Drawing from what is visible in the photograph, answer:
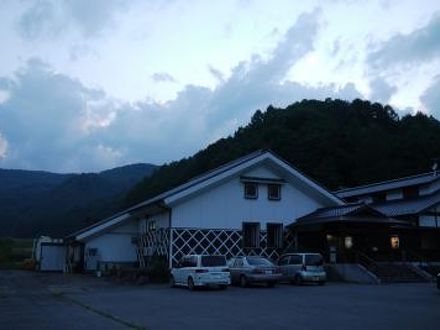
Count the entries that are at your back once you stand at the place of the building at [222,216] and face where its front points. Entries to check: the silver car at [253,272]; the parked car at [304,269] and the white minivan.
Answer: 0

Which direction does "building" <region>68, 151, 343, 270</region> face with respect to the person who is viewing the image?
facing the viewer

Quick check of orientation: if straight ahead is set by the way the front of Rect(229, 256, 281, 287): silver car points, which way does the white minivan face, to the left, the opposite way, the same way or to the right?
the same way

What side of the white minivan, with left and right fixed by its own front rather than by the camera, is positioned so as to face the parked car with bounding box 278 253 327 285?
right

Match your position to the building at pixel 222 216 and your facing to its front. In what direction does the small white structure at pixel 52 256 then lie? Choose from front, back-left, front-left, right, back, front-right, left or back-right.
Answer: back-right

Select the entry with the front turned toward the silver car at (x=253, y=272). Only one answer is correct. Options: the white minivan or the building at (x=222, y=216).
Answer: the building

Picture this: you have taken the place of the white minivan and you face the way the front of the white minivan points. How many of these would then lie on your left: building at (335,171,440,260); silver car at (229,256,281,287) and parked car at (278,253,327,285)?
0

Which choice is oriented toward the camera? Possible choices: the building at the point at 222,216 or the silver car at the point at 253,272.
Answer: the building

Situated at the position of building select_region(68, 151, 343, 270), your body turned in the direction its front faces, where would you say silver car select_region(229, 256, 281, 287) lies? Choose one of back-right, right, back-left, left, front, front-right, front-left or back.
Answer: front

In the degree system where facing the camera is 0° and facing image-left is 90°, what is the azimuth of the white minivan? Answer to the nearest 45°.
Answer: approximately 135°

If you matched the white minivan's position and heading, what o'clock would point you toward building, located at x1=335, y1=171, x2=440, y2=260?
The building is roughly at 3 o'clock from the white minivan.

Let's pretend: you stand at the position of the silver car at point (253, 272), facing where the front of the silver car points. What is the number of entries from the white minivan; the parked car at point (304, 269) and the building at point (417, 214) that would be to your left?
1

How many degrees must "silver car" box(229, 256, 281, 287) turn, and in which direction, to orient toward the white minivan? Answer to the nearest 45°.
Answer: approximately 90° to its left

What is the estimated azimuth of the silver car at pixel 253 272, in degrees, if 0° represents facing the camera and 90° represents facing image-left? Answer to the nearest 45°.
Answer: approximately 135°

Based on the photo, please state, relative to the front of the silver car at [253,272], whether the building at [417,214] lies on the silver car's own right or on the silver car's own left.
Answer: on the silver car's own right

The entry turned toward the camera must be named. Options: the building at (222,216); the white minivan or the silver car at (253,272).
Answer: the building

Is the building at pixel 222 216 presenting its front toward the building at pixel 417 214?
no

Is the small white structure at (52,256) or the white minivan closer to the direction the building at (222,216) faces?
the white minivan

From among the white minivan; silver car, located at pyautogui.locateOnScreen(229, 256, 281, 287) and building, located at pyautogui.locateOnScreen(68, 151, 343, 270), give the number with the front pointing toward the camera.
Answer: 1
